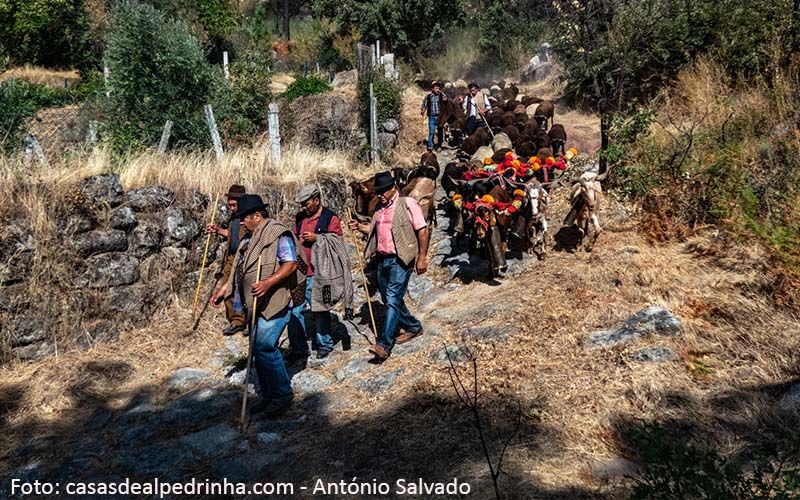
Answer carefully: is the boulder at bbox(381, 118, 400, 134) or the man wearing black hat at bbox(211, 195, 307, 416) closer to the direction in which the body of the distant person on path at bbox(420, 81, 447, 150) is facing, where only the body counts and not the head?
the man wearing black hat

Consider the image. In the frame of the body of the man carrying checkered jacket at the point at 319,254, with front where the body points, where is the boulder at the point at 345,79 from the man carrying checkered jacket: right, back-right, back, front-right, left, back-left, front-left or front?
back-right

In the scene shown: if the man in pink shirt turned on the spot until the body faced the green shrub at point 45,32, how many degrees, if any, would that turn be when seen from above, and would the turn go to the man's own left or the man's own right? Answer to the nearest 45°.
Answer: approximately 90° to the man's own right

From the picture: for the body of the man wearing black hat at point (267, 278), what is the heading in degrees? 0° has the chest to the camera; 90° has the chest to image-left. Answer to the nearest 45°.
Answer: approximately 45°

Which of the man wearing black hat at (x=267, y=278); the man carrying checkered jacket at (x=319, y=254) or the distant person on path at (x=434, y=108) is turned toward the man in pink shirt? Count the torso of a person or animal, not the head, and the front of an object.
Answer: the distant person on path

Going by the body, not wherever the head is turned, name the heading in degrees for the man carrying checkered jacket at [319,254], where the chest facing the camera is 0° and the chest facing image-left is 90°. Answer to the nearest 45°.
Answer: approximately 45°

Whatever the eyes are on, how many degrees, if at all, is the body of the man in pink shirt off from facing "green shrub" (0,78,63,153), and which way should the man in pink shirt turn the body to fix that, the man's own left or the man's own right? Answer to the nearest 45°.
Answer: approximately 90° to the man's own right

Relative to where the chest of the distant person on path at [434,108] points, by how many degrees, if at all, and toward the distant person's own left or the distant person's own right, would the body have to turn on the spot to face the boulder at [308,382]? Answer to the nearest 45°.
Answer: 0° — they already face it

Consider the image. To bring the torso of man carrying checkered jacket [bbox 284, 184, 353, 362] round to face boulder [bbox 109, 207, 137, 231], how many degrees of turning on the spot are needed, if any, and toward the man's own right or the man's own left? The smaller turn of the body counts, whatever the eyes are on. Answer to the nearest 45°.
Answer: approximately 90° to the man's own right

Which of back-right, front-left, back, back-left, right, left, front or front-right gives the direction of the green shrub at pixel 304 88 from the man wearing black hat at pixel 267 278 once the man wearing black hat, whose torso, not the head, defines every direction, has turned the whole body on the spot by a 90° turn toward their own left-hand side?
back-left

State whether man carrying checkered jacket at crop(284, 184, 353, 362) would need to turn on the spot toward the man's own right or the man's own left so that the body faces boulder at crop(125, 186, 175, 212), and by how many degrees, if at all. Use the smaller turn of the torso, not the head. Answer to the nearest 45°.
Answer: approximately 90° to the man's own right
